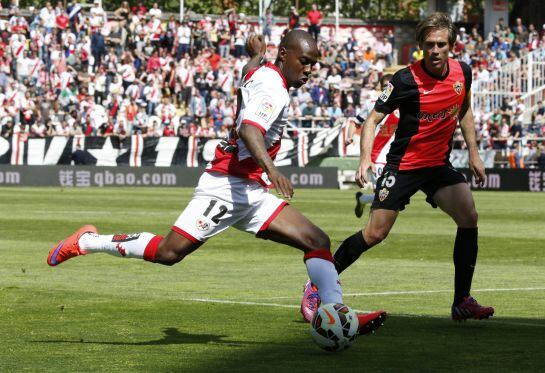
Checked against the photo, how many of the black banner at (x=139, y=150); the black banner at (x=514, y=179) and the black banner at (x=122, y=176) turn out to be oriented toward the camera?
3

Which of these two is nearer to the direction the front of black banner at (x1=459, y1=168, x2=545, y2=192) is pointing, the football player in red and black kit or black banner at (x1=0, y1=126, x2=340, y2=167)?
the football player in red and black kit

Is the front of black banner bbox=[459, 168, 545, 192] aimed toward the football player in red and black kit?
yes

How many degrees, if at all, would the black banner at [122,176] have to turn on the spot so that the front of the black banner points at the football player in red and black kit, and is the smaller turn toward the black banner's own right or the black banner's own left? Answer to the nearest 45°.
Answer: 0° — it already faces them

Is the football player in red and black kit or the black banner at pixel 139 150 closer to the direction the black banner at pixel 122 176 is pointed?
the football player in red and black kit

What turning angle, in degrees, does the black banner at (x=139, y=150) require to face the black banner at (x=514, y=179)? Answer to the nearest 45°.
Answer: approximately 45° to its left

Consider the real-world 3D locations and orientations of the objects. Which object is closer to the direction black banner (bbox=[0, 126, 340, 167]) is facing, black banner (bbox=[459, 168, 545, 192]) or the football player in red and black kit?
the football player in red and black kit

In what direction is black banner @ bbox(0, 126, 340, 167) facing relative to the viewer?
toward the camera

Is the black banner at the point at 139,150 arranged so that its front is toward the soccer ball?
yes

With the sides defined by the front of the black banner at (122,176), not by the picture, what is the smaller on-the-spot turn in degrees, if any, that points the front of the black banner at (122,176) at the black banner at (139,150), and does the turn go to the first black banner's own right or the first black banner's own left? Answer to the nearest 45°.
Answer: approximately 180°

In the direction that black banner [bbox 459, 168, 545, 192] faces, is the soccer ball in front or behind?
in front

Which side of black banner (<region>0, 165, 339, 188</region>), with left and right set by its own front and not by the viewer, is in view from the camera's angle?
front

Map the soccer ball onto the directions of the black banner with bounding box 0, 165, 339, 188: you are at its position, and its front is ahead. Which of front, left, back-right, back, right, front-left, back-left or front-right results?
front

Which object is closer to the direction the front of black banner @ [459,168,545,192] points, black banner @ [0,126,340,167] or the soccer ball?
the soccer ball

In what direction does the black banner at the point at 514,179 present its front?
toward the camera

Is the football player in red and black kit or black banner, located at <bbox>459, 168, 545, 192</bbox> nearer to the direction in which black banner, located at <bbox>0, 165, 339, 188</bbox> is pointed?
the football player in red and black kit
